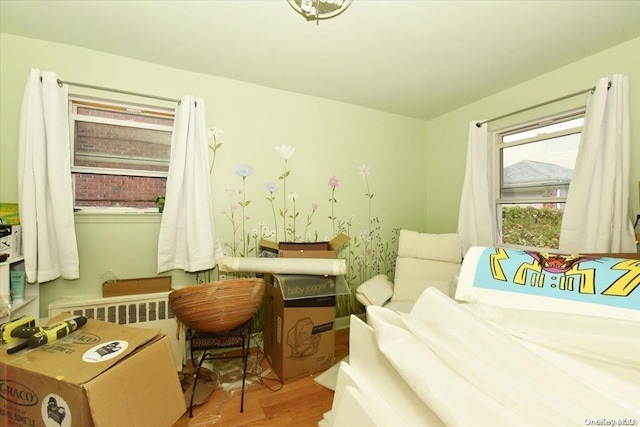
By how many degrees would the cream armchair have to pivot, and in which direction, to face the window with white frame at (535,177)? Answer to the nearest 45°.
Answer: approximately 135° to its left

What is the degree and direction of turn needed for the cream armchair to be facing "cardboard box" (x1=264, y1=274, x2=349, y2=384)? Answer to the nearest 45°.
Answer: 0° — it already faces it

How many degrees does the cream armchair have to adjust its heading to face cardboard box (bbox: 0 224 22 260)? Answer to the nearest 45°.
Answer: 0° — it already faces it

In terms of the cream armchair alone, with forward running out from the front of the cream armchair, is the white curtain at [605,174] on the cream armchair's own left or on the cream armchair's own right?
on the cream armchair's own left

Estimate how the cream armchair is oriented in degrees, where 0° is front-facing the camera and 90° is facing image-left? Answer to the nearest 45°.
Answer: approximately 45°

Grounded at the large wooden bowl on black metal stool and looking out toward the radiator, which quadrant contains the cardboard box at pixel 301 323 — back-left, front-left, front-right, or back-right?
back-right

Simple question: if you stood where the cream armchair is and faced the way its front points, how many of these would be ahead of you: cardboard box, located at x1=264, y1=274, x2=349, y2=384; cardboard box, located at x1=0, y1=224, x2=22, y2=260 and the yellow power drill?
3
